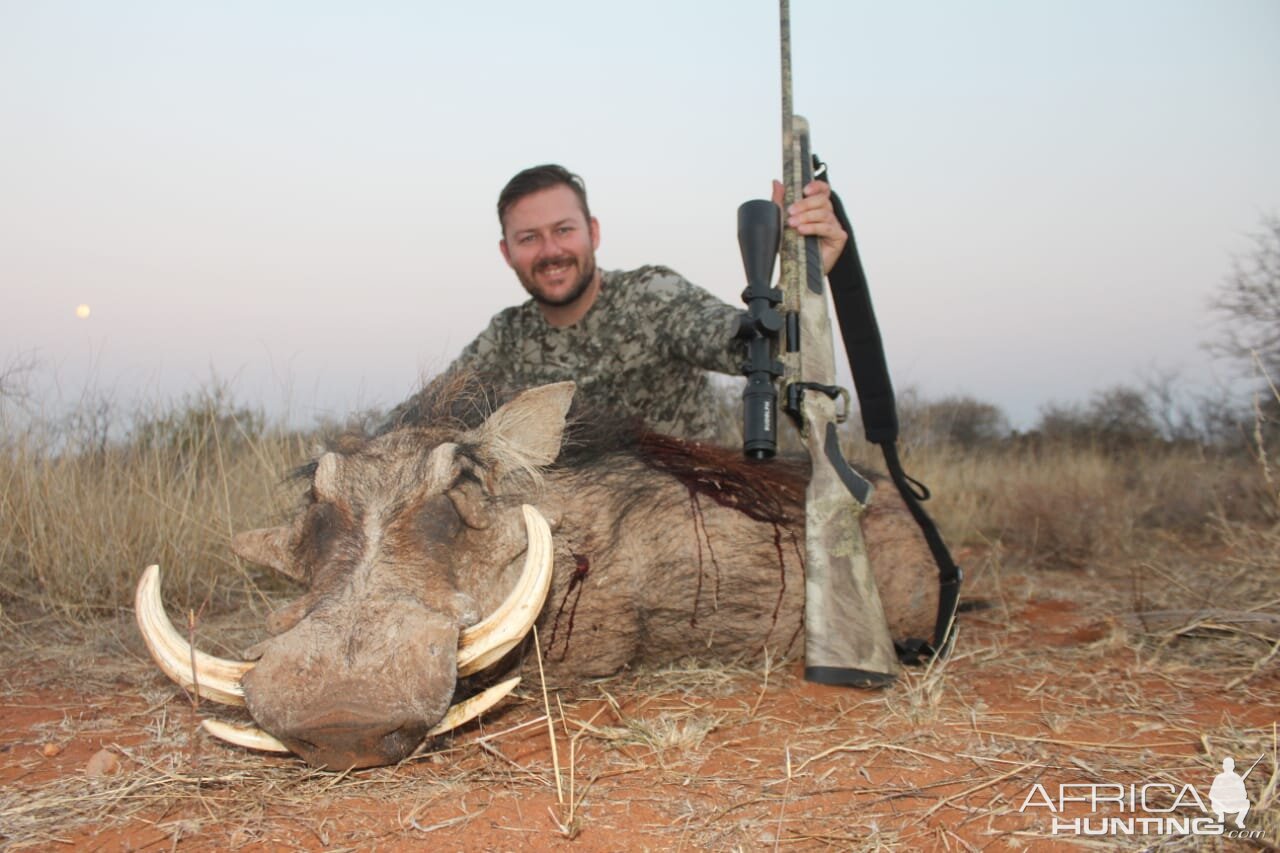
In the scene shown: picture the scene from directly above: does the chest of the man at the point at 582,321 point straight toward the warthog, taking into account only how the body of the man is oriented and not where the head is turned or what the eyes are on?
yes

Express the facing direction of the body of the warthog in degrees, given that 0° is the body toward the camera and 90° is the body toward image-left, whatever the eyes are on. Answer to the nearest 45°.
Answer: approximately 45°

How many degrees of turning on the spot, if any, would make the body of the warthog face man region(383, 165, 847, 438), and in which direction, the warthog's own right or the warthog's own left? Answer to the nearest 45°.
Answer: approximately 135° to the warthog's own right

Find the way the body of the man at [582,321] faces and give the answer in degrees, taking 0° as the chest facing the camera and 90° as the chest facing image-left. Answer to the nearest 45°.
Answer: approximately 0°
